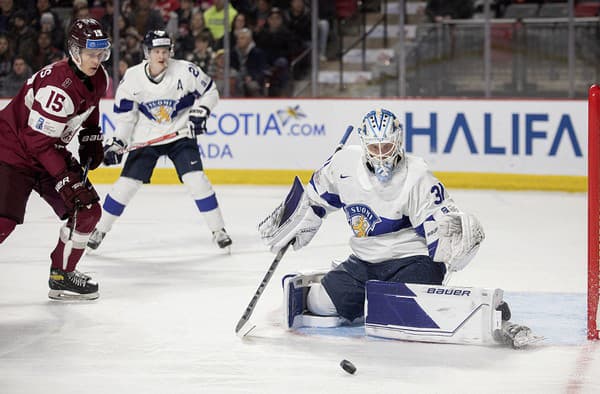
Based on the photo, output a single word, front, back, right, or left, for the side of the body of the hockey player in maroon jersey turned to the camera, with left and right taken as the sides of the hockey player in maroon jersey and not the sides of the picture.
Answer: right

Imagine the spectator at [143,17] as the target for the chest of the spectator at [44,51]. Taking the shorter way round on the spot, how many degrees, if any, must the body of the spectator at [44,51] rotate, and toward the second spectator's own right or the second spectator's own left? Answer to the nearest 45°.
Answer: approximately 90° to the second spectator's own left

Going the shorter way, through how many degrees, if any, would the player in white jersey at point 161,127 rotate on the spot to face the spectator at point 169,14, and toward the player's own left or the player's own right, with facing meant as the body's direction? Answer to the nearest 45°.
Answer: approximately 180°

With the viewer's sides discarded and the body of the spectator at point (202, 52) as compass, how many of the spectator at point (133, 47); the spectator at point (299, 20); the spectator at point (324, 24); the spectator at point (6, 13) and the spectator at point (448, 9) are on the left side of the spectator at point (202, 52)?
3

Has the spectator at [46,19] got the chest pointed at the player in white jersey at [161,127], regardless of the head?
yes

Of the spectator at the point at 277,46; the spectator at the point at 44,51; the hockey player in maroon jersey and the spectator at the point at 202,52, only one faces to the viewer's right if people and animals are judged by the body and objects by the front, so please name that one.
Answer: the hockey player in maroon jersey
